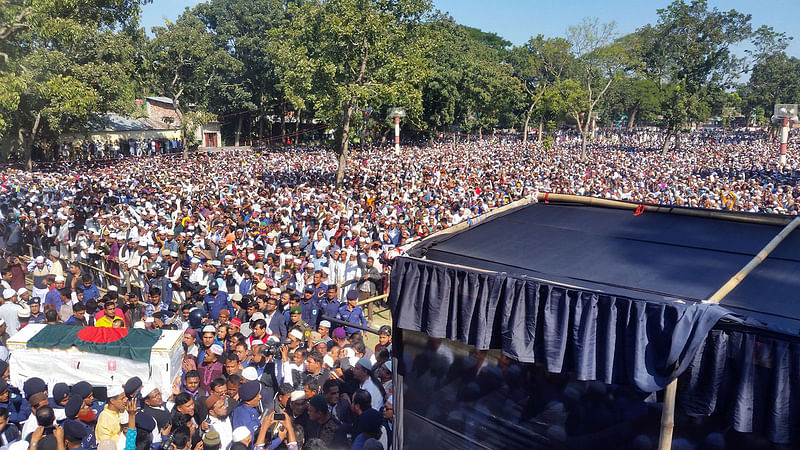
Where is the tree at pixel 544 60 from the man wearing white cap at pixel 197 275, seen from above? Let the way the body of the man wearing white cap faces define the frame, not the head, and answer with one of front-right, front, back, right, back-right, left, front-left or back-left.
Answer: back

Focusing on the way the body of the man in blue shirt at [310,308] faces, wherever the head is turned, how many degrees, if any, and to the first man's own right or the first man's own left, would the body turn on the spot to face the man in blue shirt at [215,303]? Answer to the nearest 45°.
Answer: approximately 45° to the first man's own right

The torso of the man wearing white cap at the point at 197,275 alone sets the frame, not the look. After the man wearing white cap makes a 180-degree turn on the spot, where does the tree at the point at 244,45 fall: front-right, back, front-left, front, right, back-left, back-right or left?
front-left

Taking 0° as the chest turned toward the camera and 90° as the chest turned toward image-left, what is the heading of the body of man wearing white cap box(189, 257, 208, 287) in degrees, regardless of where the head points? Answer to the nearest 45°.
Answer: approximately 45°

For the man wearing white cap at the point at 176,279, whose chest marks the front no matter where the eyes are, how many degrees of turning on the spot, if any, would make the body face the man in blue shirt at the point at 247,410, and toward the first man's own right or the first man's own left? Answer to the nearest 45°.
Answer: approximately 45° to the first man's own left

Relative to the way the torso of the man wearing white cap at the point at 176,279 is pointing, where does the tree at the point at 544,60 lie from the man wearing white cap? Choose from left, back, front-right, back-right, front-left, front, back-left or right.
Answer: back

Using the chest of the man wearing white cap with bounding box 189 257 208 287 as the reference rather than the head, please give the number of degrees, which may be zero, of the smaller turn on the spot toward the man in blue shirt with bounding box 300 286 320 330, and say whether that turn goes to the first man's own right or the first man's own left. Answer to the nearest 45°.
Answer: approximately 90° to the first man's own left

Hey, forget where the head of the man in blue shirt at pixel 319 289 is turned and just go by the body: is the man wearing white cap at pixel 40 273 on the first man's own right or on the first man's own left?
on the first man's own right

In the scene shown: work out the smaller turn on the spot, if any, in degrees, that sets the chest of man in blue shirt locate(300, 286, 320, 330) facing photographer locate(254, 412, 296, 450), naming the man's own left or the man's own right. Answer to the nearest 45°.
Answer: approximately 45° to the man's own left
